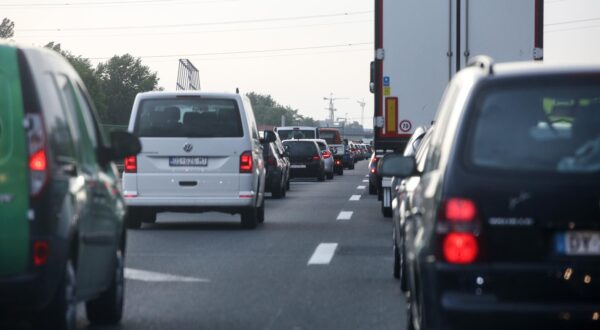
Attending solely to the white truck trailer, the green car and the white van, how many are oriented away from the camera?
3

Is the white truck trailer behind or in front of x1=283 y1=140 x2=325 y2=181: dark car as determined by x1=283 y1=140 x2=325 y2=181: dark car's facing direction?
behind

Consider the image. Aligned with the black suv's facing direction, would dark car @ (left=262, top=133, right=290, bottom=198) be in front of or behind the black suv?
in front

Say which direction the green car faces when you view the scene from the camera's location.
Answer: facing away from the viewer

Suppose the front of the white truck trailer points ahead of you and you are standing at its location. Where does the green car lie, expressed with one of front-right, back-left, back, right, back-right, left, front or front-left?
back

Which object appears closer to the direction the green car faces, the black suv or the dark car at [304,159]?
the dark car

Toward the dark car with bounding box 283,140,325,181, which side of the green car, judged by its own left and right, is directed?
front

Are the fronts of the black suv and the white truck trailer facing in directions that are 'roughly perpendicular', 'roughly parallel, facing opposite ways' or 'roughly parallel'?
roughly parallel

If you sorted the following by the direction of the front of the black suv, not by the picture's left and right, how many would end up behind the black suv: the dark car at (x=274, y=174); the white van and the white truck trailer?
0

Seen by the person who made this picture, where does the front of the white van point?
facing away from the viewer

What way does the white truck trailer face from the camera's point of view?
away from the camera

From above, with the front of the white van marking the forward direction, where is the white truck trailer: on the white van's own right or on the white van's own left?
on the white van's own right

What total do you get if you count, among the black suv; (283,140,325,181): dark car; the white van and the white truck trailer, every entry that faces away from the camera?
4

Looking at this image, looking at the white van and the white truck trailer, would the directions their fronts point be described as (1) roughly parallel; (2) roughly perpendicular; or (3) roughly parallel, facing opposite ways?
roughly parallel

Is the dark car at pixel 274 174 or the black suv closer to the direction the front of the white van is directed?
the dark car

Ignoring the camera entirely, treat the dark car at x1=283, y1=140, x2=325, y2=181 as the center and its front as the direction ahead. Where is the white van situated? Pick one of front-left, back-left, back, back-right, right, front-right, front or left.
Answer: back

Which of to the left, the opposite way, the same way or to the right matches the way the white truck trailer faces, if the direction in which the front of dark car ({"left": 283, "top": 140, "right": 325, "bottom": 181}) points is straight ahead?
the same way

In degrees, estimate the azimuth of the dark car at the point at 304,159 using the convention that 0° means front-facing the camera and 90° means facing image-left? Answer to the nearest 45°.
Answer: approximately 180°

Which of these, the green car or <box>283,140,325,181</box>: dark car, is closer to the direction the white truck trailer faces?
the dark car

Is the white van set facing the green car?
no

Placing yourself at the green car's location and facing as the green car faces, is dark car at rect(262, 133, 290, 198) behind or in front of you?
in front
